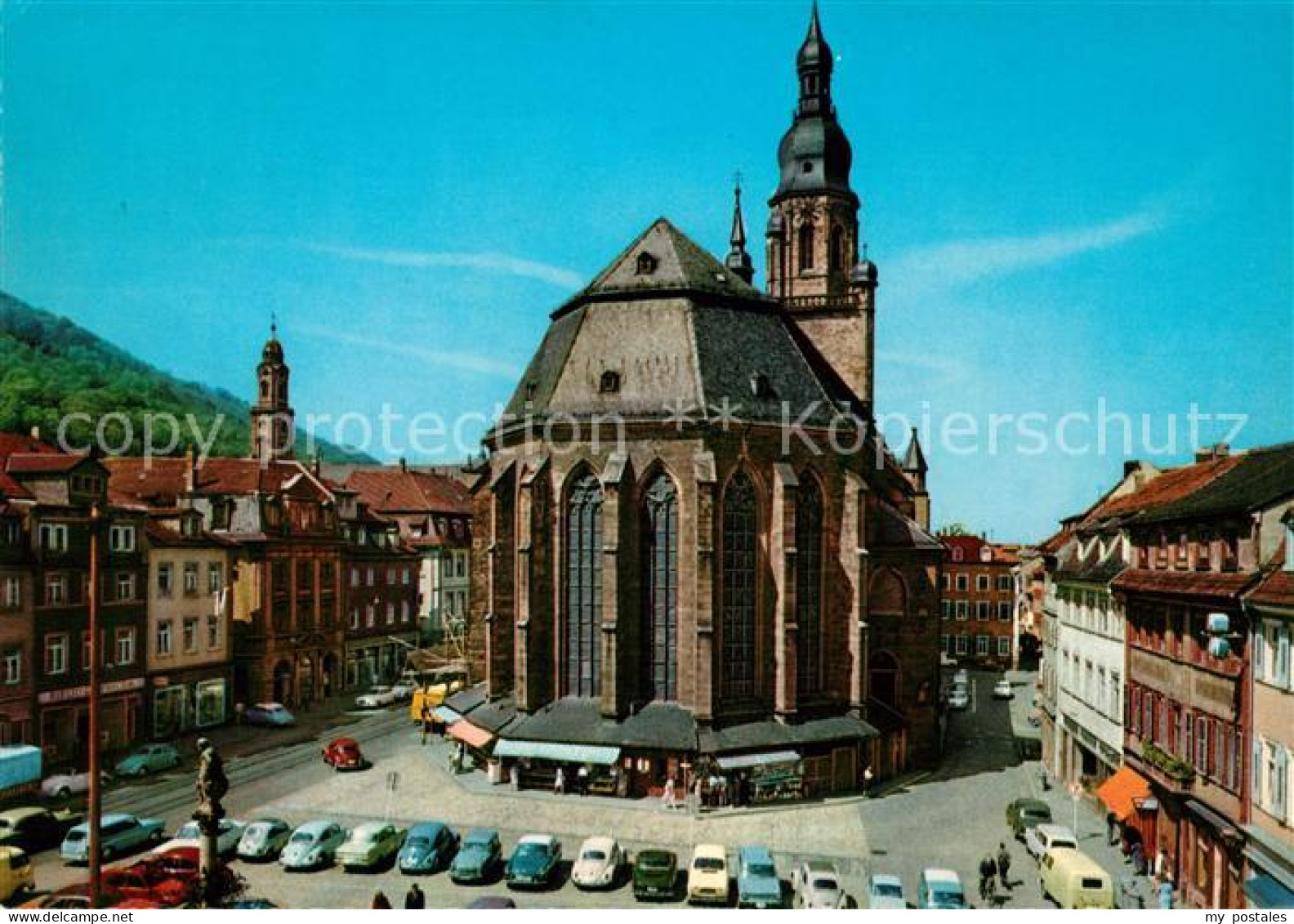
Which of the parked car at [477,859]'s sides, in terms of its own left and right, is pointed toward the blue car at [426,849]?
right

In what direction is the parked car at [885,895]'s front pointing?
toward the camera

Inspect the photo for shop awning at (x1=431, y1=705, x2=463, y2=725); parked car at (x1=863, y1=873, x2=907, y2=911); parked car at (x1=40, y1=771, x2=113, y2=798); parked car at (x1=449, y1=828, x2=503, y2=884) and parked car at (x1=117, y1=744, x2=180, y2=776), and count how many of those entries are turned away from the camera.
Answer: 0

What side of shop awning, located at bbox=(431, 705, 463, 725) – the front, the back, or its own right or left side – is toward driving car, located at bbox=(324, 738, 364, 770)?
front

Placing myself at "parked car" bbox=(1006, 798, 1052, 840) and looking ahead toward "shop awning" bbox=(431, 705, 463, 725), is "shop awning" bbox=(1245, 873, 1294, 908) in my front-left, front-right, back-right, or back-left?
back-left

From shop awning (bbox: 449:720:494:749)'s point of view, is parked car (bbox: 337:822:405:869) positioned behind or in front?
in front

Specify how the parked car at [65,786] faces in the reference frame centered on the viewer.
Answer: facing the viewer and to the left of the viewer

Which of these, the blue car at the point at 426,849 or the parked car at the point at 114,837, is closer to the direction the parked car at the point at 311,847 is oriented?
the parked car

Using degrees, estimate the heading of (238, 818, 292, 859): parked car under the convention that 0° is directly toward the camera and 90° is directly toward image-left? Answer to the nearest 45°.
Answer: approximately 45°

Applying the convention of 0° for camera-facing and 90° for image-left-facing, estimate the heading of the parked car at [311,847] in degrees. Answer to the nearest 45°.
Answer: approximately 45°
